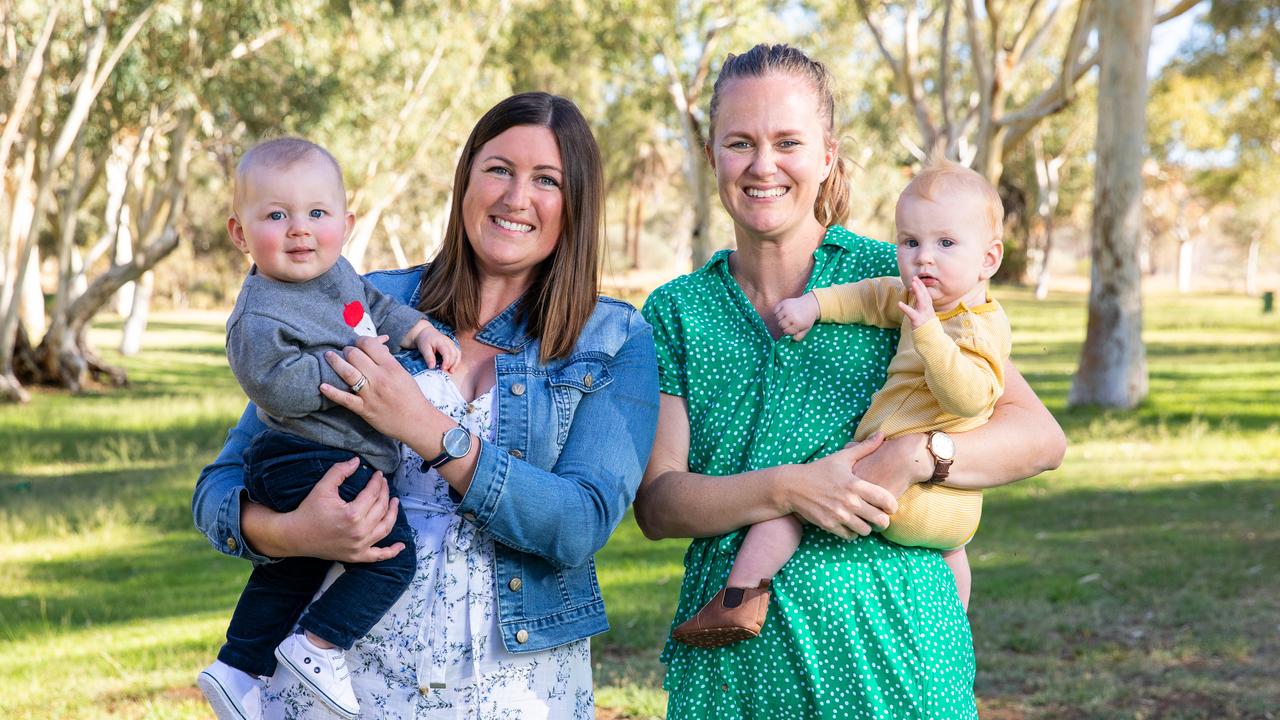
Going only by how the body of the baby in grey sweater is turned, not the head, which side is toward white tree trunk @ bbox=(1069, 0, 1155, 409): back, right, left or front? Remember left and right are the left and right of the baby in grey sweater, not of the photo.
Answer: left

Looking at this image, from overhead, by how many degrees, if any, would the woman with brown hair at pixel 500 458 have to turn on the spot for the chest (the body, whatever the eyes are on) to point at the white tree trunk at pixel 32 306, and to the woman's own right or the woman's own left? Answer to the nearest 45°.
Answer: approximately 135° to the woman's own right

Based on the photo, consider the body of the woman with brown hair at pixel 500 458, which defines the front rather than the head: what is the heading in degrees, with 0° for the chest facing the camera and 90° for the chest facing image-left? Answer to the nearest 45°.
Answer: approximately 45°

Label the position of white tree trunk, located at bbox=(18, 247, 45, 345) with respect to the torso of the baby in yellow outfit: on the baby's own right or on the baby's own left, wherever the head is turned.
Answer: on the baby's own right

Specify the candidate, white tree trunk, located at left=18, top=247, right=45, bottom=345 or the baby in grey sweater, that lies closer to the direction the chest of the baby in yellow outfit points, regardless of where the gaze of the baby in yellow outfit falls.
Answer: the baby in grey sweater

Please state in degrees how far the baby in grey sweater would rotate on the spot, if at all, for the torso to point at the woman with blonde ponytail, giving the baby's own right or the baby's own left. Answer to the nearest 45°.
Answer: approximately 45° to the baby's own left

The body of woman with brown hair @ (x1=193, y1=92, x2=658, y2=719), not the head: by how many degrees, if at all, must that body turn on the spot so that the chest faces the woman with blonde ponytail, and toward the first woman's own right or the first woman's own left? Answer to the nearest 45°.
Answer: approximately 135° to the first woman's own left

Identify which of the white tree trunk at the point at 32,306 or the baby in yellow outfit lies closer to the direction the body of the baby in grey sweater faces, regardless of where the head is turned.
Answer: the baby in yellow outfit

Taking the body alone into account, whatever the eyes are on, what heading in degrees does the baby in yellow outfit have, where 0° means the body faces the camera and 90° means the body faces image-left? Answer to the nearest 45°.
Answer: approximately 45°
